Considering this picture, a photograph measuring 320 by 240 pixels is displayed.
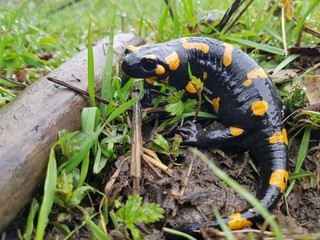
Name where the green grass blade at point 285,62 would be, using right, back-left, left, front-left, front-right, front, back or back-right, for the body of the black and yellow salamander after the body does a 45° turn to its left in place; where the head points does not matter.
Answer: back

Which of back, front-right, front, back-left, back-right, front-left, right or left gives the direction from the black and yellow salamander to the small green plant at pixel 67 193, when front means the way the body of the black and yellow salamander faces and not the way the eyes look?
front-left

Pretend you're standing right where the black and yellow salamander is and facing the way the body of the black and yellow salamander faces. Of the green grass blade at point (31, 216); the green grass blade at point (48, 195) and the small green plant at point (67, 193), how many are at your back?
0

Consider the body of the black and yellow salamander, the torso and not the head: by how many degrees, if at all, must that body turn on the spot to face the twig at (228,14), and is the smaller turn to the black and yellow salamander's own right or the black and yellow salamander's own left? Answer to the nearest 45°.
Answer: approximately 90° to the black and yellow salamander's own right

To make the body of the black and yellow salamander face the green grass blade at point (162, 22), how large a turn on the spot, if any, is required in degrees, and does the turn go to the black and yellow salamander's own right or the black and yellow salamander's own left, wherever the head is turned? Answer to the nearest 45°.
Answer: approximately 45° to the black and yellow salamander's own right

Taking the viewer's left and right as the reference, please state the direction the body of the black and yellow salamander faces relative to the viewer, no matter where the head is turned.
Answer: facing to the left of the viewer

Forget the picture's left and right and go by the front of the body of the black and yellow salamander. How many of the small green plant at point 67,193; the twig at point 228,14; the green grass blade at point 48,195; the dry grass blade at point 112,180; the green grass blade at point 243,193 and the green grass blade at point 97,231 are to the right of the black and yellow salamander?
1

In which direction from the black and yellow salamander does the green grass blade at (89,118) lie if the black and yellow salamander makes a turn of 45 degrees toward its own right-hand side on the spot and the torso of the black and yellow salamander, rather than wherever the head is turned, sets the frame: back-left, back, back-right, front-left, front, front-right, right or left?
left

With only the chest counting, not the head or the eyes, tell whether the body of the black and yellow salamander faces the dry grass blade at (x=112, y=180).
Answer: no

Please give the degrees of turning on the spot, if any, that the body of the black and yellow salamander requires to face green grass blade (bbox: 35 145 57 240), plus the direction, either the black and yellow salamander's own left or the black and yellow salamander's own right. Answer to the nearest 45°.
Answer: approximately 45° to the black and yellow salamander's own left

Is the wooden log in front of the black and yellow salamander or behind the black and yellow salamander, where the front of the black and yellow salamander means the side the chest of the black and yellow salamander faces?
in front

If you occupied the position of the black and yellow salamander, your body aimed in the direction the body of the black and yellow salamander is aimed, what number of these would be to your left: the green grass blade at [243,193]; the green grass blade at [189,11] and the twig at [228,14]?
1

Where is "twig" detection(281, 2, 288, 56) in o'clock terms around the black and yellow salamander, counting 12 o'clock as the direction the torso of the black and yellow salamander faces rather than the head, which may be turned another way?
The twig is roughly at 4 o'clock from the black and yellow salamander.

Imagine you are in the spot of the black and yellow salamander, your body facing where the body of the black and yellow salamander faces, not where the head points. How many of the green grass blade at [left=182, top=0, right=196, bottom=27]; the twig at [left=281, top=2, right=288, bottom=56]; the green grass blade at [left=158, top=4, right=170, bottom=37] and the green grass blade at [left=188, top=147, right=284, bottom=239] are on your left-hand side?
1

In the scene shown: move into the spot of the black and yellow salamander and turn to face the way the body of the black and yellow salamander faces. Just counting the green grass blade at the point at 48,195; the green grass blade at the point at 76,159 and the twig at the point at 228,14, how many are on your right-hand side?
1

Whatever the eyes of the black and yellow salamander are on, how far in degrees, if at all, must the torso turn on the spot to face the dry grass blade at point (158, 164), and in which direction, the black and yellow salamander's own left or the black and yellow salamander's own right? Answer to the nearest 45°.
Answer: approximately 45° to the black and yellow salamander's own left
